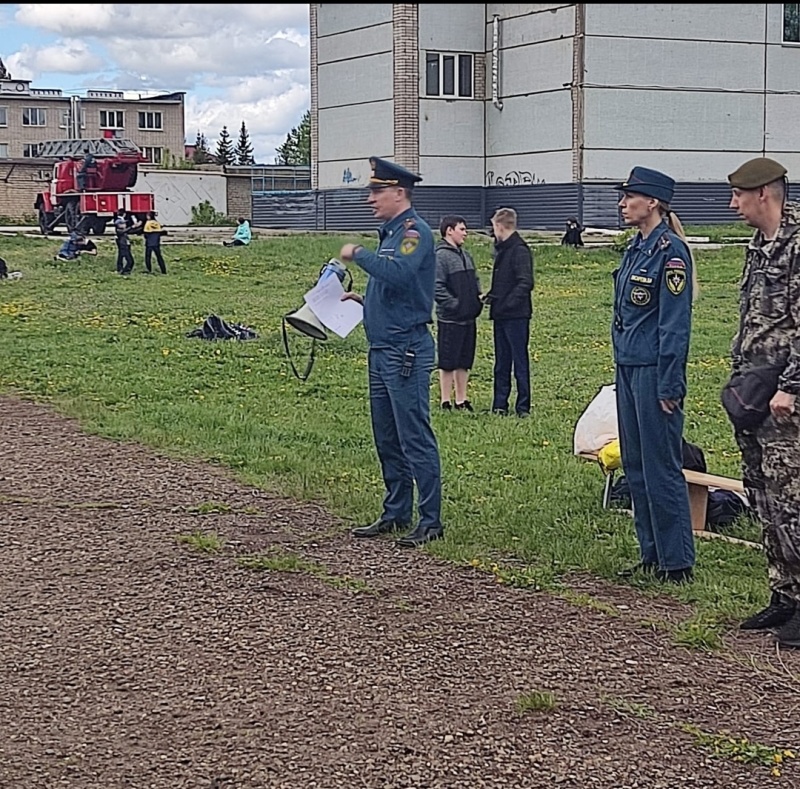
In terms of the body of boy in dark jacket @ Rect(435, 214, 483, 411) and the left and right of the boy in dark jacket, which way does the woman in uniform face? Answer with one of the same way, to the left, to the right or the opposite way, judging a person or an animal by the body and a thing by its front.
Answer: to the right

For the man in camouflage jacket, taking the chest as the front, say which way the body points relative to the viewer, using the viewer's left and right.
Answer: facing the viewer and to the left of the viewer

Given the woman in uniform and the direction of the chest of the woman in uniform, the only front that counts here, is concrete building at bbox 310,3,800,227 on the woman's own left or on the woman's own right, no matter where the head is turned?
on the woman's own right

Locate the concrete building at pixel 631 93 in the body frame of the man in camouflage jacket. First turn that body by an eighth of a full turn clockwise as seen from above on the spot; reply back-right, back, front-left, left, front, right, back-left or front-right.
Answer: right

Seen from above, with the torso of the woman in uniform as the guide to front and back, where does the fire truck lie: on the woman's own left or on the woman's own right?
on the woman's own right

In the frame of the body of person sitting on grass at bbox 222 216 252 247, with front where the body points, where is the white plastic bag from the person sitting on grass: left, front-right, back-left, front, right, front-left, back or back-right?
left

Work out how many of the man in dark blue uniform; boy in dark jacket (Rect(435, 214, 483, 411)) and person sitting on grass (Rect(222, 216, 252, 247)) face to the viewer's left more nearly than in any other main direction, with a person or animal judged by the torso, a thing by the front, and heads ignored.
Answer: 2

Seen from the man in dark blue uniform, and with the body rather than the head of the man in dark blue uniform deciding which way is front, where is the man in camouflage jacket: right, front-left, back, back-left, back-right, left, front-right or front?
back-left

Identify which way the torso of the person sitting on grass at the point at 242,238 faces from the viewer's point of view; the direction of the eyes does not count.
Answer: to the viewer's left

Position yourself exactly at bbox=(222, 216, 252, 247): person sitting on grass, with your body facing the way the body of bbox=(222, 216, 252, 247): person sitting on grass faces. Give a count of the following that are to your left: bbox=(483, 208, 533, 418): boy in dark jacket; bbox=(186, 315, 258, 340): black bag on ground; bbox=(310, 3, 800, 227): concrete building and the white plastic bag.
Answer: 3

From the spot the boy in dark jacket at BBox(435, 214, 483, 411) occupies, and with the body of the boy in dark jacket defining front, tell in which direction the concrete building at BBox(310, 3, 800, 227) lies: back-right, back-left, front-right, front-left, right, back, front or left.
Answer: back-left

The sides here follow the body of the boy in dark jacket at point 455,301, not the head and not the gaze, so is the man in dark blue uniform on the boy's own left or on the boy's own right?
on the boy's own right

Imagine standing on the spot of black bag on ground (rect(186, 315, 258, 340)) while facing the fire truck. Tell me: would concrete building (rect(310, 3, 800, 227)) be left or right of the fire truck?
right

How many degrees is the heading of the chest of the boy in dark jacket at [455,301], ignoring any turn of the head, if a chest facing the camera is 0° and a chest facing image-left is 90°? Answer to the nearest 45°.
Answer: approximately 315°

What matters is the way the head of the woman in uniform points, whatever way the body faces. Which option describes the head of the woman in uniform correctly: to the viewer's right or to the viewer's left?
to the viewer's left

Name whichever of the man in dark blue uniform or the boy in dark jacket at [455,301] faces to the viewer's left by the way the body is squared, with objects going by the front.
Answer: the man in dark blue uniform

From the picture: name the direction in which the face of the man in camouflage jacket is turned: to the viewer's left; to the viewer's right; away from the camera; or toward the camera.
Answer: to the viewer's left

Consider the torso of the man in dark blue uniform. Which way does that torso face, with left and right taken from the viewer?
facing to the left of the viewer
